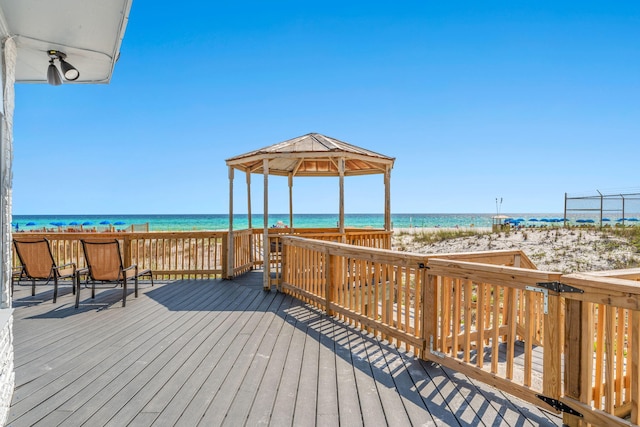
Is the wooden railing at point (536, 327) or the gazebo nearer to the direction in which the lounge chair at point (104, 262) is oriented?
the gazebo

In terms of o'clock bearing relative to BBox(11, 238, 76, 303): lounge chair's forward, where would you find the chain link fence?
The chain link fence is roughly at 2 o'clock from the lounge chair.

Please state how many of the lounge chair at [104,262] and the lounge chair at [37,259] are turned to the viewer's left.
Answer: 0

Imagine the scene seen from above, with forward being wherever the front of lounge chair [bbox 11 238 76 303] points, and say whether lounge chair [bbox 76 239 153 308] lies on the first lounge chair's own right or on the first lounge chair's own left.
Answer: on the first lounge chair's own right

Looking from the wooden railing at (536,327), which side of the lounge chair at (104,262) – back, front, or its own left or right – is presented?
right

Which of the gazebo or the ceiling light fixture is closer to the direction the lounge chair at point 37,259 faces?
the gazebo
